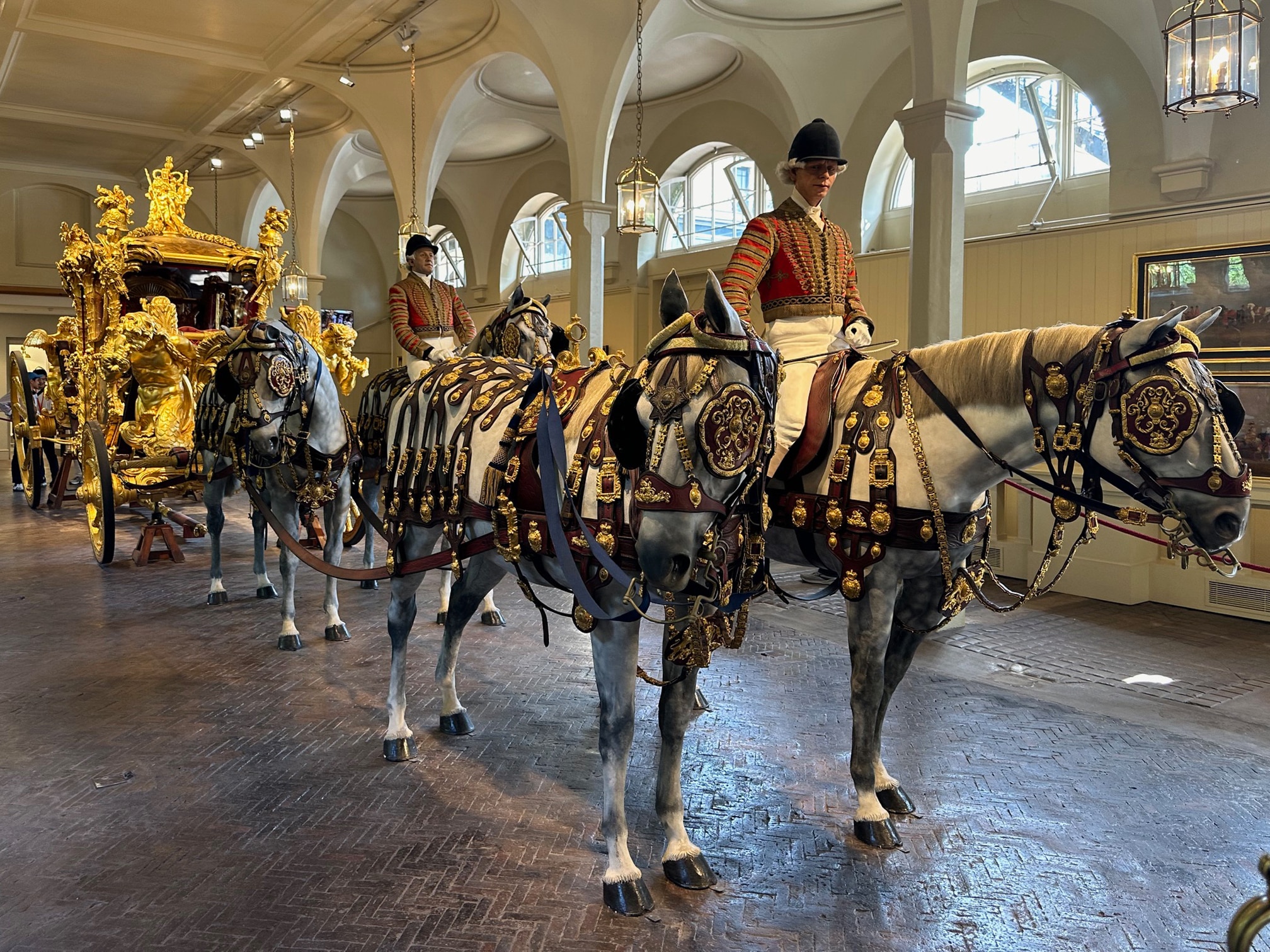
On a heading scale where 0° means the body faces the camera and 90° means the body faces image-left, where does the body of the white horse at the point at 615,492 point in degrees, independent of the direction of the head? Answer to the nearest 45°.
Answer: approximately 315°

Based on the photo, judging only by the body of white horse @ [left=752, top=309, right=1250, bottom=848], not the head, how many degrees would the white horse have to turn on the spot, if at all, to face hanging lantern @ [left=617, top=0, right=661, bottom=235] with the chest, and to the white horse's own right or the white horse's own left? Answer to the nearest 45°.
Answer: approximately 135° to the white horse's own left

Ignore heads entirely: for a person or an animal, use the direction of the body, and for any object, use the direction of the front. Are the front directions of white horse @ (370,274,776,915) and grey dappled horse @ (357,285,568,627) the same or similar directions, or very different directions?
same or similar directions

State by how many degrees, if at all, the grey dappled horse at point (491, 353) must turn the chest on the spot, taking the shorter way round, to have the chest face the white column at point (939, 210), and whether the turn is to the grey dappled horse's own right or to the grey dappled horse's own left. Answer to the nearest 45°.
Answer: approximately 45° to the grey dappled horse's own left

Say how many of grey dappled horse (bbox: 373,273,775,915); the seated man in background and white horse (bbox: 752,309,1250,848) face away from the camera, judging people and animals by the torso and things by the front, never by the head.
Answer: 0

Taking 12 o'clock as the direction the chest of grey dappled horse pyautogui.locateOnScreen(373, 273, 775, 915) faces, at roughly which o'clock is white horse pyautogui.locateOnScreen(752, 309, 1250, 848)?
The white horse is roughly at 10 o'clock from the grey dappled horse.

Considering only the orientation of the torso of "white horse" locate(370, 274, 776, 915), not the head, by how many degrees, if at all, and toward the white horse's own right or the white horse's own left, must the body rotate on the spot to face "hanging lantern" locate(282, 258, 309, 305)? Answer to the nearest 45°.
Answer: approximately 135° to the white horse's own left

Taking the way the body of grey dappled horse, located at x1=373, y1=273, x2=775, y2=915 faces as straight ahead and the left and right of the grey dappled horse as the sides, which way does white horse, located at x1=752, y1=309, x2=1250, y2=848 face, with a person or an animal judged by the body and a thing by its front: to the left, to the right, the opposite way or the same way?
the same way

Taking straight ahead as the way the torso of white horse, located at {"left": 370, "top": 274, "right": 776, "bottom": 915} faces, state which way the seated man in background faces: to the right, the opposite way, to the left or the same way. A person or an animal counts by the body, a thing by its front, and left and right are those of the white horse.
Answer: the same way

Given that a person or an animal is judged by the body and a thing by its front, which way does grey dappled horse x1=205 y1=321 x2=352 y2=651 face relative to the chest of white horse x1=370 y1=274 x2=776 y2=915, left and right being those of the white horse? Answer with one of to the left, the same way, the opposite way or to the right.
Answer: the same way

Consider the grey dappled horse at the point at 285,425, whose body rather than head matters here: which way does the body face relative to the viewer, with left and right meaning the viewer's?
facing the viewer and to the right of the viewer

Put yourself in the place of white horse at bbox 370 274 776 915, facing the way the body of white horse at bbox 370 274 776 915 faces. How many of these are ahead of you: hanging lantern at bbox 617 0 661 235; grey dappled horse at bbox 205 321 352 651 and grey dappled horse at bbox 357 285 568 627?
0

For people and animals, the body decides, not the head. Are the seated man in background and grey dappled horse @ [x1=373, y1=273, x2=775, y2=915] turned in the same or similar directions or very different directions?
same or similar directions

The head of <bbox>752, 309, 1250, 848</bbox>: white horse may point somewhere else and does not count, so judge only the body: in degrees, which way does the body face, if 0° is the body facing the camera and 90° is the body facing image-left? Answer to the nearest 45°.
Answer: approximately 270°
